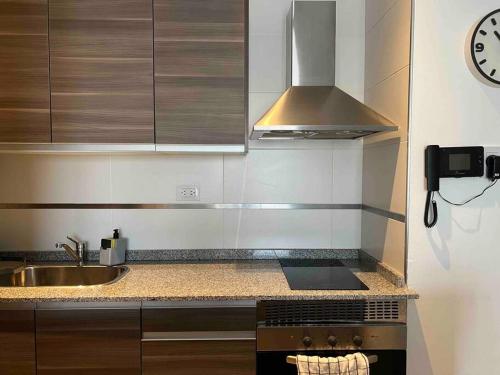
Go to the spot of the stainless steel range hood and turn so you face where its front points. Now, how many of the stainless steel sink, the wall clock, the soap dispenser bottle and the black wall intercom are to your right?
2

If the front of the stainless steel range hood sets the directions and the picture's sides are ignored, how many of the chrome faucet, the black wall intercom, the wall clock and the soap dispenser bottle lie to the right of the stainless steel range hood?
2

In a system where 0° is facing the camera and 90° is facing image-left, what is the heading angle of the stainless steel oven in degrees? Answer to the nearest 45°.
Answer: approximately 0°

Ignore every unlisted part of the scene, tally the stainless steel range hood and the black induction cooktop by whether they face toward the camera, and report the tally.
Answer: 2

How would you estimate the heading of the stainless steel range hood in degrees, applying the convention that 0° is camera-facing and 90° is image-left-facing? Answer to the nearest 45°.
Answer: approximately 0°
